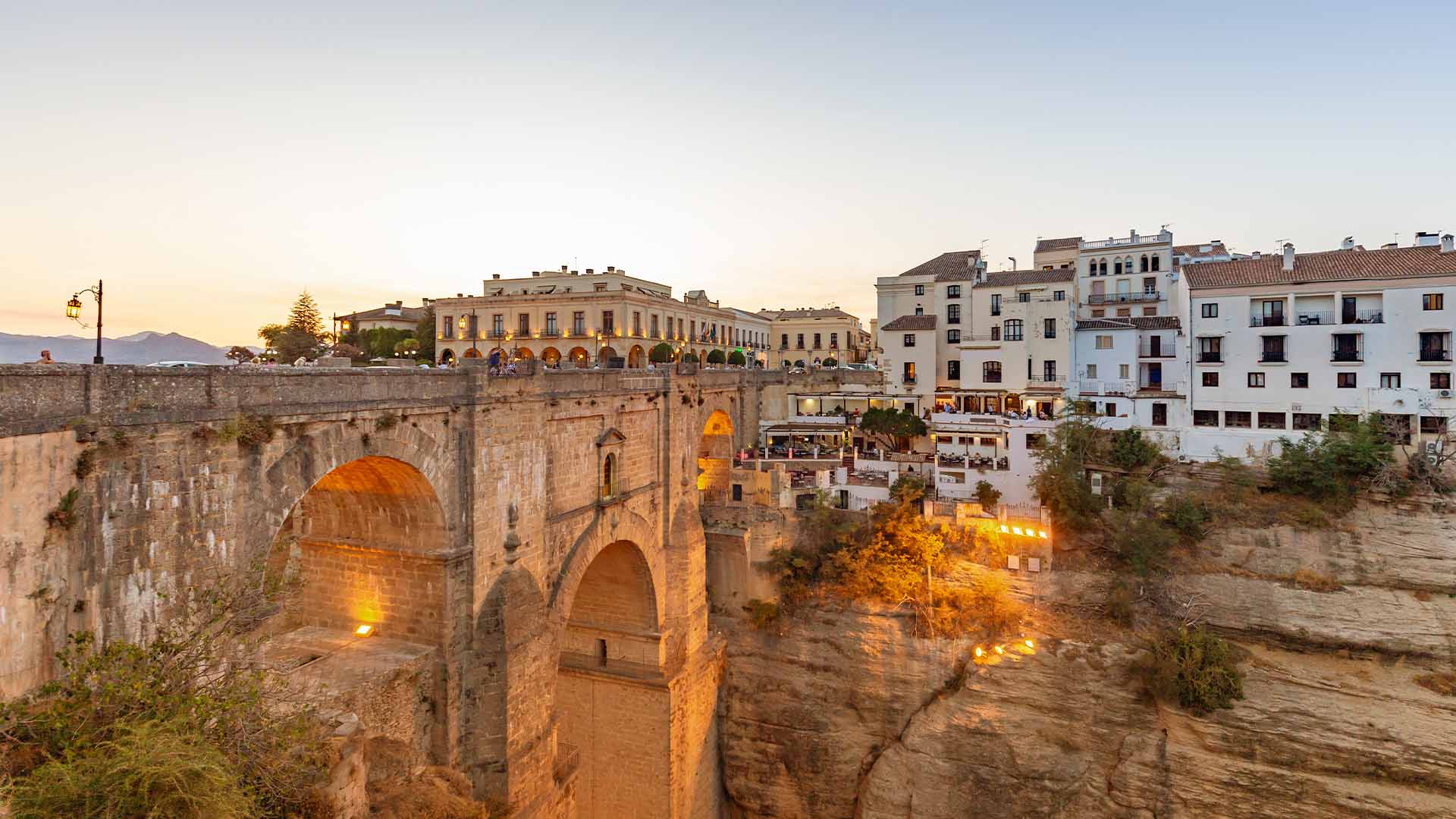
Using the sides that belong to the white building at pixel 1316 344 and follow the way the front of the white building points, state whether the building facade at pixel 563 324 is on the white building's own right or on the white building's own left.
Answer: on the white building's own right

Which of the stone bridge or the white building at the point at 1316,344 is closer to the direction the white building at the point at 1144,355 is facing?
the stone bridge

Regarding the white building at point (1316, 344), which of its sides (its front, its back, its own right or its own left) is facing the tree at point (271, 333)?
right

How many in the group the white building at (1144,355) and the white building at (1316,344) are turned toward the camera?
2

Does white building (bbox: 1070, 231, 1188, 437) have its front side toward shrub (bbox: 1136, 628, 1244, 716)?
yes

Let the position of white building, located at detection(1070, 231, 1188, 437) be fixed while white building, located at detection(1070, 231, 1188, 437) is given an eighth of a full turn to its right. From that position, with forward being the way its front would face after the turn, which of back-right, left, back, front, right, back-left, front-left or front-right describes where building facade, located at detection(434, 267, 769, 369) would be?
front-right

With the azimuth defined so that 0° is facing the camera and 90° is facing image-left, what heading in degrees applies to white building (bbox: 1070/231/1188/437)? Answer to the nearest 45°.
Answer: approximately 0°

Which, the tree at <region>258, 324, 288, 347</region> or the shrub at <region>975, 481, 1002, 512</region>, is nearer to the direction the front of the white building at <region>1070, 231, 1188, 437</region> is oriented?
the shrub

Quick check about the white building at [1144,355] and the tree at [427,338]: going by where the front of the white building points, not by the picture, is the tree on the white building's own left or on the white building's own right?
on the white building's own right

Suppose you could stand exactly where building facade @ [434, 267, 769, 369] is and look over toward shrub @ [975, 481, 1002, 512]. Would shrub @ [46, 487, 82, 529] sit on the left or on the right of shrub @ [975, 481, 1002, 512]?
right

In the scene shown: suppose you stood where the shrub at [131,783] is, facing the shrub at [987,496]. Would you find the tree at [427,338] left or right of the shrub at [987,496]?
left

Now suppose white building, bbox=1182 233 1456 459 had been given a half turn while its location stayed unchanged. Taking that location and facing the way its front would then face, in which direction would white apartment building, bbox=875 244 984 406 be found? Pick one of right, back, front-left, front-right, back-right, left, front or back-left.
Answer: left

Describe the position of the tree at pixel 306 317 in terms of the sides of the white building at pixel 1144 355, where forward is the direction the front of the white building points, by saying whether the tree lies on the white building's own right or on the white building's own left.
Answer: on the white building's own right
